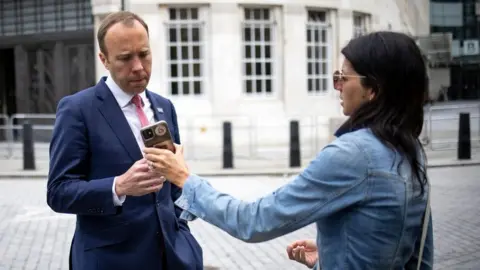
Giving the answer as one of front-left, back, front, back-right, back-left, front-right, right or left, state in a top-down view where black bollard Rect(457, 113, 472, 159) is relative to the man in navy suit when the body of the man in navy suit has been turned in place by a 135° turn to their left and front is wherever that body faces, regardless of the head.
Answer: front-right

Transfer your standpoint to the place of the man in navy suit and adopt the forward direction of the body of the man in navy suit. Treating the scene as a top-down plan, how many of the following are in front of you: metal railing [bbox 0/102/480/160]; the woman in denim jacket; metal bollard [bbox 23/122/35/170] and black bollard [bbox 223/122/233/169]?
1

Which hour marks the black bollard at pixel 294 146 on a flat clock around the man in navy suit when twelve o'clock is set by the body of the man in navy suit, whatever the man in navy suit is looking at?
The black bollard is roughly at 8 o'clock from the man in navy suit.

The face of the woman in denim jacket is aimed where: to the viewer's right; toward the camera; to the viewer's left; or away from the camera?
to the viewer's left

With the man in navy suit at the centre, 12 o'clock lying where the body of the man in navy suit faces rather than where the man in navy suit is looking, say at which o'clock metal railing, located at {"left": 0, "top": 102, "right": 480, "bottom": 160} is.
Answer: The metal railing is roughly at 8 o'clock from the man in navy suit.

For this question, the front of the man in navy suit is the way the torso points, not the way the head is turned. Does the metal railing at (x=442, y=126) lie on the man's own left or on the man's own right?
on the man's own left

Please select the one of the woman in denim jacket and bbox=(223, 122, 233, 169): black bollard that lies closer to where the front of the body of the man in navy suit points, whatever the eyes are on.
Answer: the woman in denim jacket

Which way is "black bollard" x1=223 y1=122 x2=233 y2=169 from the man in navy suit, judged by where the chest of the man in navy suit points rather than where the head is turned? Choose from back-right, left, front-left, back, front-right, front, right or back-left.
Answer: back-left

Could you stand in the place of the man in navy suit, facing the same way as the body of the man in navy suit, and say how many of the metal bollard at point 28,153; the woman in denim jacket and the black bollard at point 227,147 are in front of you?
1

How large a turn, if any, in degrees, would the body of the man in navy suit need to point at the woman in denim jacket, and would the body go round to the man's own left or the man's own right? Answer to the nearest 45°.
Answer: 0° — they already face them

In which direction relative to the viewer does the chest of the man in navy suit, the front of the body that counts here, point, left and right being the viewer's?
facing the viewer and to the right of the viewer

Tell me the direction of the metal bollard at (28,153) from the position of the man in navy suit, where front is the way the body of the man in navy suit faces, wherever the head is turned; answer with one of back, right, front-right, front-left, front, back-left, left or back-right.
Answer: back-left
